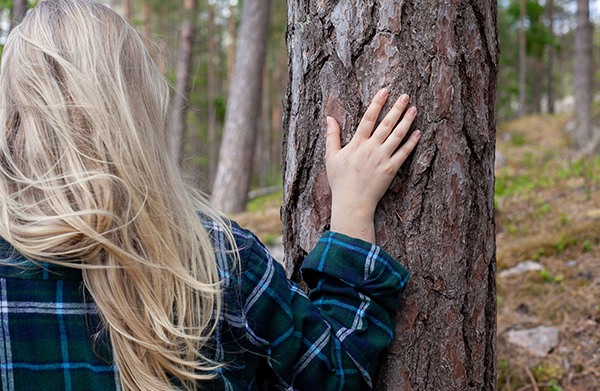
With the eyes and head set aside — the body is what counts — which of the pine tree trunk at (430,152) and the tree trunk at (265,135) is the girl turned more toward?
the tree trunk

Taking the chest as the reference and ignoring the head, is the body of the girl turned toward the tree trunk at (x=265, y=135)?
yes

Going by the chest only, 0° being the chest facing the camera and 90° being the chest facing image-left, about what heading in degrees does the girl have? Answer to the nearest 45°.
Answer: approximately 180°

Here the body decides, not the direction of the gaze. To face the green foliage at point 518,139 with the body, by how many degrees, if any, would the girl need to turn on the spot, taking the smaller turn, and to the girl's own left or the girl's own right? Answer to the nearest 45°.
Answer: approximately 45° to the girl's own right

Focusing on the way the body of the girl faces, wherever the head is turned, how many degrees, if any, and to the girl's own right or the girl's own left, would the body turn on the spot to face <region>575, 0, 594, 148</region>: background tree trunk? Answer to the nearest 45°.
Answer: approximately 45° to the girl's own right
